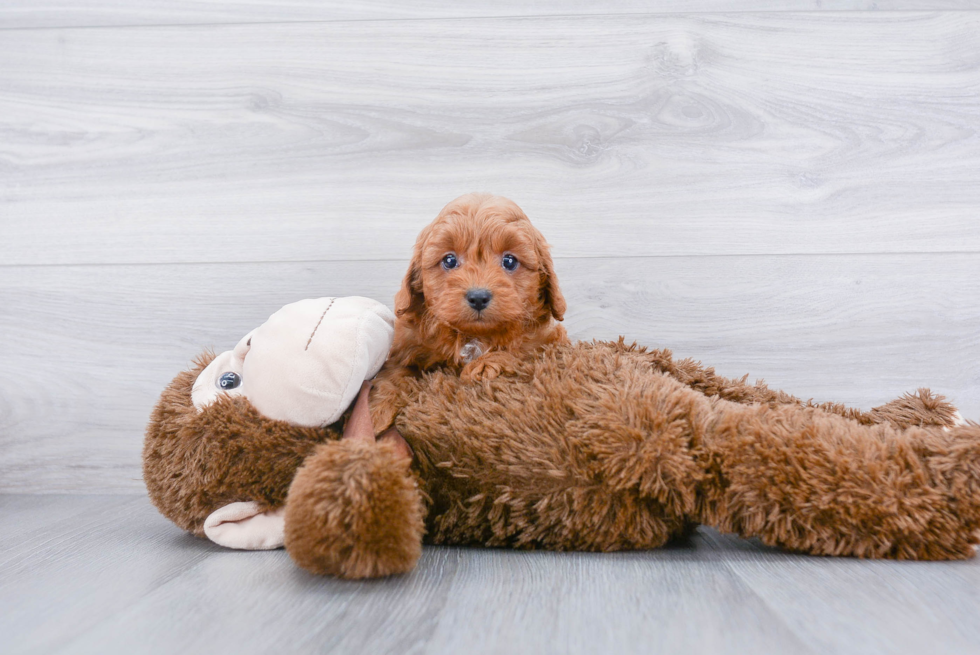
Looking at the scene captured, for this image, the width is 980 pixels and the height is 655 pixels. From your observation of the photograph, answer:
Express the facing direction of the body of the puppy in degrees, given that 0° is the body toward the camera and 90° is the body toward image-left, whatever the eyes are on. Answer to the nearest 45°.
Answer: approximately 0°
